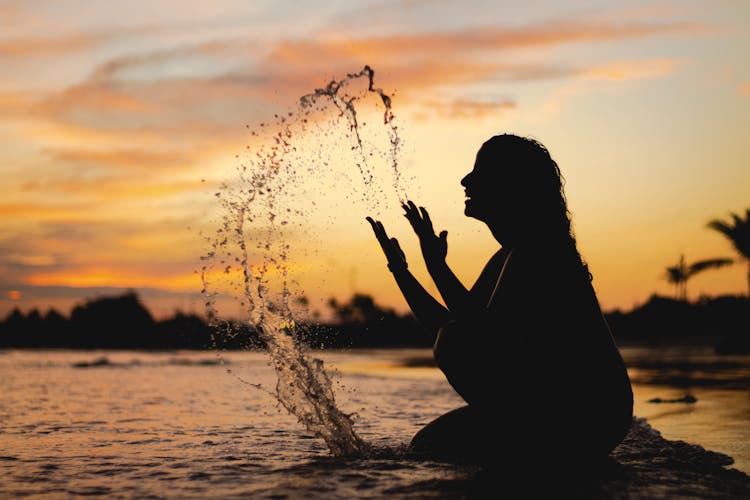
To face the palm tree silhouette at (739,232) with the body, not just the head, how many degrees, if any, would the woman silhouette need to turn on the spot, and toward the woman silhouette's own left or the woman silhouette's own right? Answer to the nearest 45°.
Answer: approximately 90° to the woman silhouette's own right

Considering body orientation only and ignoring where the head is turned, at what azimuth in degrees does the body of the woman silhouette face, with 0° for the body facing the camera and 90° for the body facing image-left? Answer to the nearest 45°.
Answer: approximately 90°
